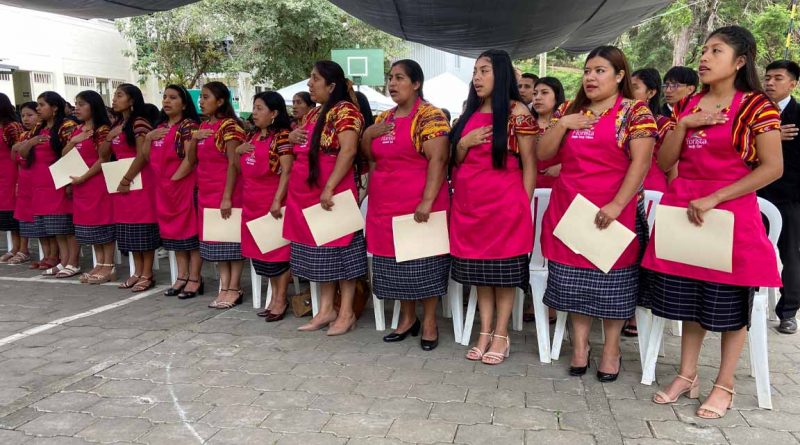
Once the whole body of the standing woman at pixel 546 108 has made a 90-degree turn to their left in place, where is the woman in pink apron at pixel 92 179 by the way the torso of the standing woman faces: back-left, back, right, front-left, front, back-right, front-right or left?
back-right

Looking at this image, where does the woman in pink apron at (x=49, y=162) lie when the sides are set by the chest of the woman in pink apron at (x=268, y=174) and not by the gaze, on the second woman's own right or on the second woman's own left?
on the second woman's own right

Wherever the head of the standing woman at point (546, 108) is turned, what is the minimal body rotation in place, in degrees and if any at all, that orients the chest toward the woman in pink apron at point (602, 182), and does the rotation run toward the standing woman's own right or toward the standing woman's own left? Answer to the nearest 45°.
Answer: approximately 45° to the standing woman's own left

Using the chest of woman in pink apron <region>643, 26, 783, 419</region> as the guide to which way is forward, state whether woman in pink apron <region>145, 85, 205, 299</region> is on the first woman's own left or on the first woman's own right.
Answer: on the first woman's own right

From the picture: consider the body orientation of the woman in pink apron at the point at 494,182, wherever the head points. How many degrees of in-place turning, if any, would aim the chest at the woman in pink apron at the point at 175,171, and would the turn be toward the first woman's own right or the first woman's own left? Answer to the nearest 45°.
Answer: approximately 90° to the first woman's own right

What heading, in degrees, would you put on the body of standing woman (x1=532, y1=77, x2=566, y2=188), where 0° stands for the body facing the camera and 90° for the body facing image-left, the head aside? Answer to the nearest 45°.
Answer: approximately 45°

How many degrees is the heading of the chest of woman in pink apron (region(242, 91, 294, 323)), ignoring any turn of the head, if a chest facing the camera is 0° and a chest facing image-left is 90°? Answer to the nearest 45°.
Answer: approximately 45°

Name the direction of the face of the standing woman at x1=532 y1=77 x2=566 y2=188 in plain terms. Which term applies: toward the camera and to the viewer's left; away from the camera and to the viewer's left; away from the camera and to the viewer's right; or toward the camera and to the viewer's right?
toward the camera and to the viewer's left

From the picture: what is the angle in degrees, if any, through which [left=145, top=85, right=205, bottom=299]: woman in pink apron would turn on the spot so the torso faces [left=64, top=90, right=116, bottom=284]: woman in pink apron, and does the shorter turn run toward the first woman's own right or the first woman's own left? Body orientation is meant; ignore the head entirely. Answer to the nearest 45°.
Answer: approximately 90° to the first woman's own right
